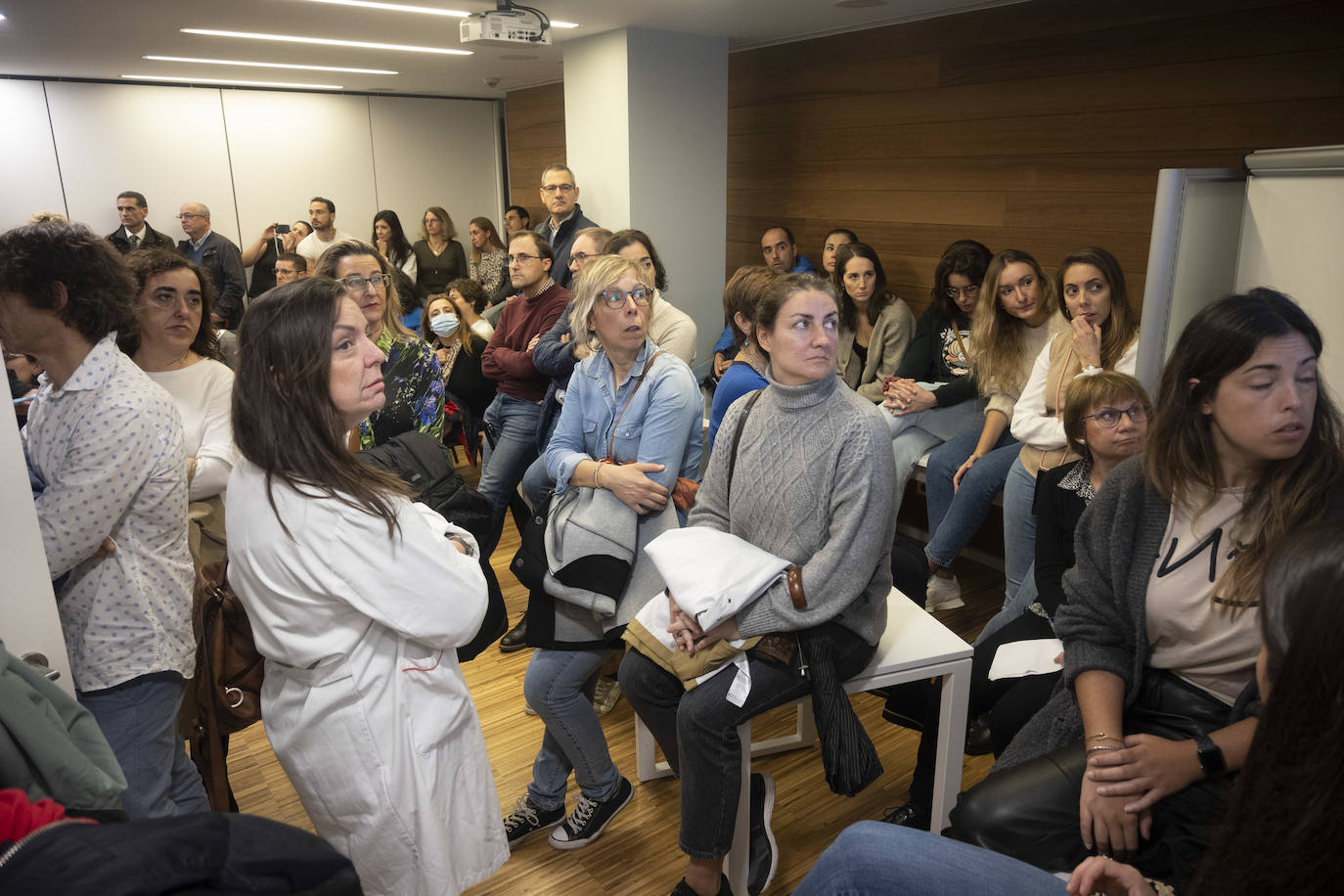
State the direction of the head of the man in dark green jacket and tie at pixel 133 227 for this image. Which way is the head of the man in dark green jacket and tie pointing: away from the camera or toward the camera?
toward the camera

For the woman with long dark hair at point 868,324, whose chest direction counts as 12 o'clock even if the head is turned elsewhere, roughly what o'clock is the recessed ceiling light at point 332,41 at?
The recessed ceiling light is roughly at 2 o'clock from the woman with long dark hair.

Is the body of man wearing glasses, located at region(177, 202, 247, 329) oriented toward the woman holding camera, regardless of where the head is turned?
no

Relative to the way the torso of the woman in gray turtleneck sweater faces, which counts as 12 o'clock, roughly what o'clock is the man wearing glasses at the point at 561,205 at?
The man wearing glasses is roughly at 4 o'clock from the woman in gray turtleneck sweater.

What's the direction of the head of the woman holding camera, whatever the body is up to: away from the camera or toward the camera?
toward the camera

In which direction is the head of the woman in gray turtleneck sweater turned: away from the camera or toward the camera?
toward the camera

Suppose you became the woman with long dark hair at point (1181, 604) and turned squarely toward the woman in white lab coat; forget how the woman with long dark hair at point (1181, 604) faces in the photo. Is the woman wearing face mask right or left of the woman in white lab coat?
right

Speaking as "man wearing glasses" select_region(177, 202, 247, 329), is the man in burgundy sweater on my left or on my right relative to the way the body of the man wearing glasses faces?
on my left

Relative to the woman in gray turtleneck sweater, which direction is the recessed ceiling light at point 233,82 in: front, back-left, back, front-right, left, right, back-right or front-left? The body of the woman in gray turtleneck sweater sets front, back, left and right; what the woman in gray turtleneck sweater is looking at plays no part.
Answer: right

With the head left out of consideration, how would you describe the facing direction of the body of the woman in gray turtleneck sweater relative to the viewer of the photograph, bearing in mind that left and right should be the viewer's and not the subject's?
facing the viewer and to the left of the viewer

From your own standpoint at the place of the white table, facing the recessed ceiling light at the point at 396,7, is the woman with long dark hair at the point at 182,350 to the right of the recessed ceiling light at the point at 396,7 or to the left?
left

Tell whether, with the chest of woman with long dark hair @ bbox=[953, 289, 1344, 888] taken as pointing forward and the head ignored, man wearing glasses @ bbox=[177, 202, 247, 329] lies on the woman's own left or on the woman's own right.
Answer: on the woman's own right

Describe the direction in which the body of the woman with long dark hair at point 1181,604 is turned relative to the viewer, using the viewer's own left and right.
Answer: facing the viewer

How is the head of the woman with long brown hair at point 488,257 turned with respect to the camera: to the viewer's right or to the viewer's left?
to the viewer's left

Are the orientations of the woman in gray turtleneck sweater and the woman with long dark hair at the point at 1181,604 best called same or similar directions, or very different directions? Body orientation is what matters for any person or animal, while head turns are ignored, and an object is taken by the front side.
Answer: same or similar directions

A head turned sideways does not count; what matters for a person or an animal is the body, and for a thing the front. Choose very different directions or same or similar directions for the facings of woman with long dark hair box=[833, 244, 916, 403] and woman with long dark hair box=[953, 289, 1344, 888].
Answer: same or similar directions
